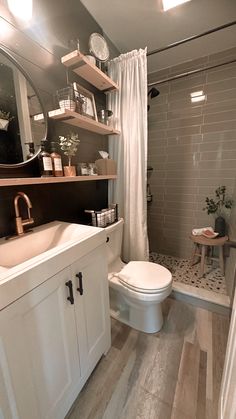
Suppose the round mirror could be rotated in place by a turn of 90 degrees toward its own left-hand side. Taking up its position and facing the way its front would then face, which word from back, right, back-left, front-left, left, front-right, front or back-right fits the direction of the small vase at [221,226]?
front-right

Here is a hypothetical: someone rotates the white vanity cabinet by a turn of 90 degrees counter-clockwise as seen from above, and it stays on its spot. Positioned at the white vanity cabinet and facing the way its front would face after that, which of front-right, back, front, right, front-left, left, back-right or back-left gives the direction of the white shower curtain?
front

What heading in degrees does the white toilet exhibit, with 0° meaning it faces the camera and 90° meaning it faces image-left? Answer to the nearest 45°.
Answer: approximately 315°

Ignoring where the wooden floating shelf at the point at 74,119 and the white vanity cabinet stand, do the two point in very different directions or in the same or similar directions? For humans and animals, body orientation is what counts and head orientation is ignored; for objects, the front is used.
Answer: same or similar directions

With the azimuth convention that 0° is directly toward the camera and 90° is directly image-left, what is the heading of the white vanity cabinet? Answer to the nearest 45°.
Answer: approximately 315°

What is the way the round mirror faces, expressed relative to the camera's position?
facing the viewer and to the right of the viewer

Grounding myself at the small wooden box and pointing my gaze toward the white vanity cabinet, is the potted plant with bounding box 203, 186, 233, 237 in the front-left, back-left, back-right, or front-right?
back-left

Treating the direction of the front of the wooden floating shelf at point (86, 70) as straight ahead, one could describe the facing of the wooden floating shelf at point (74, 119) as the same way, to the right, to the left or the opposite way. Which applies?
the same way

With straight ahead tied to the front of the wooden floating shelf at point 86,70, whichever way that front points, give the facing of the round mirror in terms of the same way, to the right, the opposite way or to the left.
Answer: the same way
